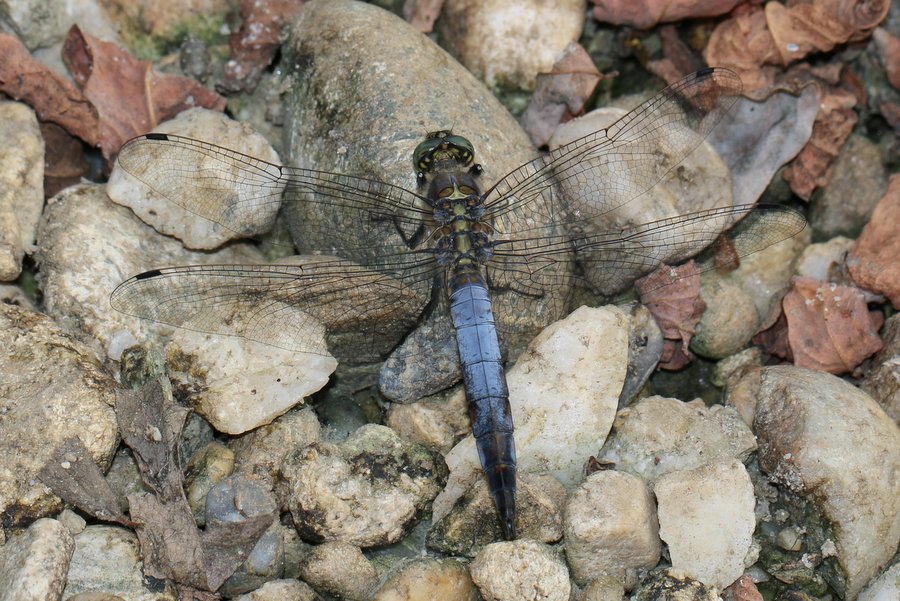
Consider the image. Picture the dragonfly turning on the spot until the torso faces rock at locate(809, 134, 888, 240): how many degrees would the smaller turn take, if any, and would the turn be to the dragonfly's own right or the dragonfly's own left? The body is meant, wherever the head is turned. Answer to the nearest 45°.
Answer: approximately 90° to the dragonfly's own right

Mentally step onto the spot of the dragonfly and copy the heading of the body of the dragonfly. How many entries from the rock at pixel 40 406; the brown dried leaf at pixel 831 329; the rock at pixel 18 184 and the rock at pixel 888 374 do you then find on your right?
2

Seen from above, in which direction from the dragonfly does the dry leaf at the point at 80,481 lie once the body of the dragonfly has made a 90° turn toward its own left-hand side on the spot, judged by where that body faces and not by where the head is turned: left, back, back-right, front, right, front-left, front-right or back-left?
front-left

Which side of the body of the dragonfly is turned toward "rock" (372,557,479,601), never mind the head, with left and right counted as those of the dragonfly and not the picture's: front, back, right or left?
back

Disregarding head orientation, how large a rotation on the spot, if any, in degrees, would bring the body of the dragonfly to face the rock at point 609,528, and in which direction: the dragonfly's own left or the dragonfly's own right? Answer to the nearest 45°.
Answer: approximately 180°

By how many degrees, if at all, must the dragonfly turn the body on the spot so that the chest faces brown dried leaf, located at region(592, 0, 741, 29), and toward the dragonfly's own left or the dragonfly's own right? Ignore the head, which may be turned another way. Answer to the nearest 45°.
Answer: approximately 45° to the dragonfly's own right

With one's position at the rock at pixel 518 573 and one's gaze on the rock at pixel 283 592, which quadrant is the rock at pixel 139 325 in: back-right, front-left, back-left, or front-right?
front-right

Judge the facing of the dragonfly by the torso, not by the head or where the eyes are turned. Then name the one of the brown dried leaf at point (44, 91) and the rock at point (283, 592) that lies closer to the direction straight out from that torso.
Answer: the brown dried leaf

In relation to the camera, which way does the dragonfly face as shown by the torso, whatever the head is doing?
away from the camera

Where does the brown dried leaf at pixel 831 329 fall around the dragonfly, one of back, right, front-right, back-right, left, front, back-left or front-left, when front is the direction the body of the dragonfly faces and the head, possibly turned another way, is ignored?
right

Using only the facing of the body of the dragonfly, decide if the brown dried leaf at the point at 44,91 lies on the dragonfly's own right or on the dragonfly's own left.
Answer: on the dragonfly's own left

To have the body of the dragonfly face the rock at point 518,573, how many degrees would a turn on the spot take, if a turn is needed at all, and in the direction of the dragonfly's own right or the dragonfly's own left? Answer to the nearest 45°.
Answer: approximately 180°

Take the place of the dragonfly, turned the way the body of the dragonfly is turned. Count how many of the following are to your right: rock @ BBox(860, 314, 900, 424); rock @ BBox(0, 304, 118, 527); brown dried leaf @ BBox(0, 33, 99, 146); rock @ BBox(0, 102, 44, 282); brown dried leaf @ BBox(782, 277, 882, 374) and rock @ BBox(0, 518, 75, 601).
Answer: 2

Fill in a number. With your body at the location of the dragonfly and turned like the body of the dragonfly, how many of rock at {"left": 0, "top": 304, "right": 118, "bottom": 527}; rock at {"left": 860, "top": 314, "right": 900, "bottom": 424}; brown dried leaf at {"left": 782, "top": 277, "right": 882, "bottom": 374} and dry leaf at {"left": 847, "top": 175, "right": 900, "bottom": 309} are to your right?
3

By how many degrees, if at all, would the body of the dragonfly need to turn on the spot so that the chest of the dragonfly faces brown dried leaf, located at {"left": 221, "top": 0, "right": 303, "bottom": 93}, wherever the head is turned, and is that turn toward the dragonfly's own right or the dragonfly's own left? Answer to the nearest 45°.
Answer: approximately 45° to the dragonfly's own left

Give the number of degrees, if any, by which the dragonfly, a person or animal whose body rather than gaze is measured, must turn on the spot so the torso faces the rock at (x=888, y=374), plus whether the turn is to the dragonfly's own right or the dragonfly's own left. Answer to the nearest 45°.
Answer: approximately 90° to the dragonfly's own right

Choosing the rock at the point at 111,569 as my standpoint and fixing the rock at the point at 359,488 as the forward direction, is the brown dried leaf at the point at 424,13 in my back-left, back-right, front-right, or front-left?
front-left
